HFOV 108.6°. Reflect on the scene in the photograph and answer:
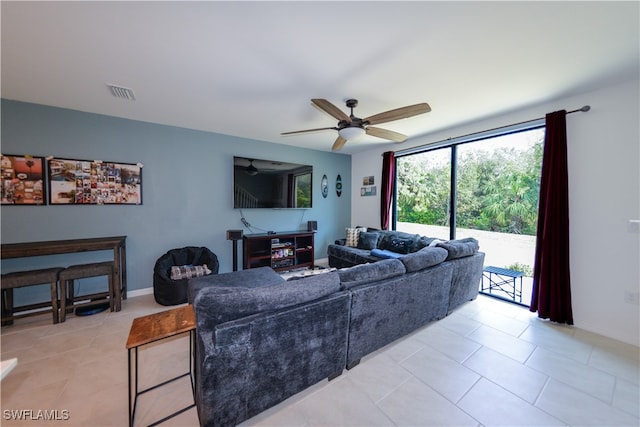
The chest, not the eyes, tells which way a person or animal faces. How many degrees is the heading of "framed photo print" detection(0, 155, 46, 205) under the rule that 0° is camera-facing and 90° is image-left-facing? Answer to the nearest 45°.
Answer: approximately 0°

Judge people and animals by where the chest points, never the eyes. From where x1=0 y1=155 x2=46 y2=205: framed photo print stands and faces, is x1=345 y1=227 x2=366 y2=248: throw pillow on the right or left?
on its left

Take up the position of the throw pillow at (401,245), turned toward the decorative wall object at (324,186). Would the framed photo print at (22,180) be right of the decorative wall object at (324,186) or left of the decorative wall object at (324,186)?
left

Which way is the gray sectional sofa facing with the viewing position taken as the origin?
facing away from the viewer and to the left of the viewer

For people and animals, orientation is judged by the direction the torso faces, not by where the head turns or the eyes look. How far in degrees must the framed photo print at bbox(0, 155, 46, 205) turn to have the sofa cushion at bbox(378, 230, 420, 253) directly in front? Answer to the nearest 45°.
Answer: approximately 45° to its left

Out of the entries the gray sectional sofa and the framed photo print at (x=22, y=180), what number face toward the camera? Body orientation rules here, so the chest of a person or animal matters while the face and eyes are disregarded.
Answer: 1

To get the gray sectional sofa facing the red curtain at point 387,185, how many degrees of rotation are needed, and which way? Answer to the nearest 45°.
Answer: approximately 45° to its right

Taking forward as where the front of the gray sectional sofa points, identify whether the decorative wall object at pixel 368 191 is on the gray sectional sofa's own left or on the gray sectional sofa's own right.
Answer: on the gray sectional sofa's own right

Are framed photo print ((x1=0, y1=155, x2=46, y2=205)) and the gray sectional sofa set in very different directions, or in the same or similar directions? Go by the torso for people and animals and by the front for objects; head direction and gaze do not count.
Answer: very different directions

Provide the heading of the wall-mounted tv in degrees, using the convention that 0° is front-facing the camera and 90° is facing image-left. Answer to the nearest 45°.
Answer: approximately 315°

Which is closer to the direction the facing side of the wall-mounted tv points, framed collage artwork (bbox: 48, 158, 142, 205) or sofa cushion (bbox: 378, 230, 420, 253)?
the sofa cushion
